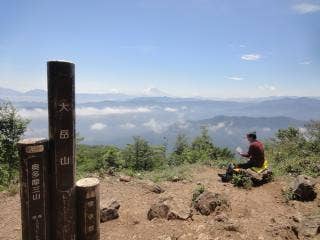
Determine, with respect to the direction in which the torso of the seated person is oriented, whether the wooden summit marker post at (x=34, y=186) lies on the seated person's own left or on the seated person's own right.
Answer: on the seated person's own left

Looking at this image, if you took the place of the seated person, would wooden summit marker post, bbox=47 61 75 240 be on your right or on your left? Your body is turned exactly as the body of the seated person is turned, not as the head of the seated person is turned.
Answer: on your left

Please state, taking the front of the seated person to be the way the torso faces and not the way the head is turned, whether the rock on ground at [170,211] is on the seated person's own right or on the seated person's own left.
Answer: on the seated person's own left

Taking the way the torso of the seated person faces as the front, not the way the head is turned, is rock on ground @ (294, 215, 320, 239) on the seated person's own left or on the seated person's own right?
on the seated person's own left

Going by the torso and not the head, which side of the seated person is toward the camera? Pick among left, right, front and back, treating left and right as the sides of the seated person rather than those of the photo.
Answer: left

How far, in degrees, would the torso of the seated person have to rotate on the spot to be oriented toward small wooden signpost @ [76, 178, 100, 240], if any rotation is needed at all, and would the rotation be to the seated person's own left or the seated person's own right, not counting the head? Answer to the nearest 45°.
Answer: approximately 45° to the seated person's own left

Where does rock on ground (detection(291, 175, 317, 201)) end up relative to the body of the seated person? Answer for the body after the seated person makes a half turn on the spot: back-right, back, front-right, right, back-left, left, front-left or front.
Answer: front-right

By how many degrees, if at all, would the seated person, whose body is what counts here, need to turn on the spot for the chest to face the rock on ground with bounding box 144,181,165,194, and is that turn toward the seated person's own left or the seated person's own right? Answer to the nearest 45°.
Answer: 0° — they already face it

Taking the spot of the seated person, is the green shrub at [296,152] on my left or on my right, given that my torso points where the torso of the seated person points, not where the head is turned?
on my right

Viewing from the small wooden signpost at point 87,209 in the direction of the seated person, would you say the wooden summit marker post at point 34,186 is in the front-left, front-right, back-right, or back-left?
back-left
